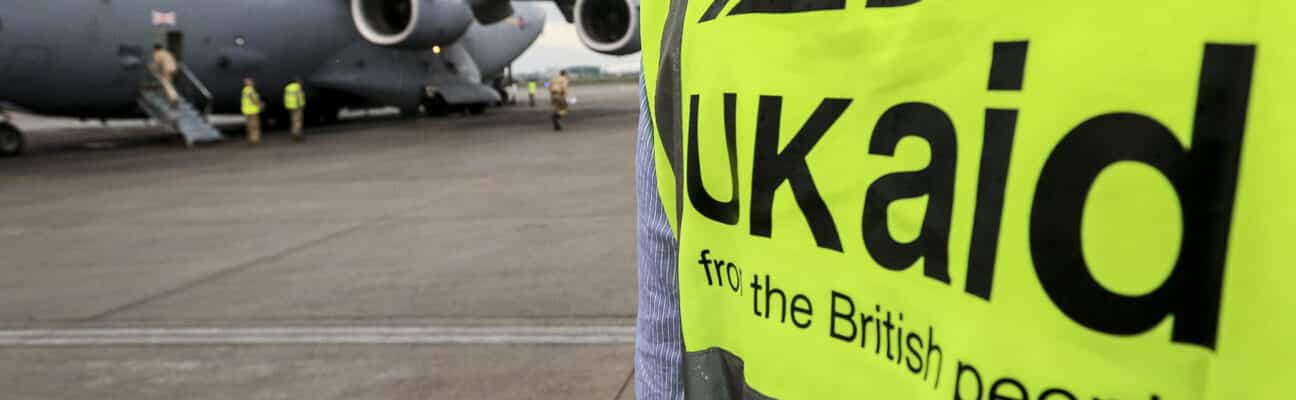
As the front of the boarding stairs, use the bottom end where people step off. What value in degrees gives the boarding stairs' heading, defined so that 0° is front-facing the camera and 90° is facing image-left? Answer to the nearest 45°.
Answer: approximately 315°

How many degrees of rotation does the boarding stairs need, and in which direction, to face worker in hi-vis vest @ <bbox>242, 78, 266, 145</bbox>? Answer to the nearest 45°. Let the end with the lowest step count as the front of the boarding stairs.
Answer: approximately 45° to its left
